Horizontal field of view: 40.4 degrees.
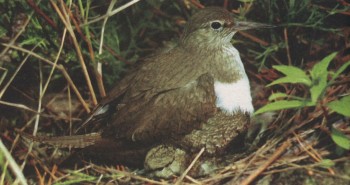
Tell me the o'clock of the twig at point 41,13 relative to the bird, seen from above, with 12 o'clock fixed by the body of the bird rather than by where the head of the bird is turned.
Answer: The twig is roughly at 7 o'clock from the bird.

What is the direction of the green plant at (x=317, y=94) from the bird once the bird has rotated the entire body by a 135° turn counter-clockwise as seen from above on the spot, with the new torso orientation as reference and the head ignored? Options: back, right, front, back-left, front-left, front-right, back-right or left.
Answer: back

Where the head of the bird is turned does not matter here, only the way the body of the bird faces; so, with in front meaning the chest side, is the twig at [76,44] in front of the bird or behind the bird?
behind

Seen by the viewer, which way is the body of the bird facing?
to the viewer's right

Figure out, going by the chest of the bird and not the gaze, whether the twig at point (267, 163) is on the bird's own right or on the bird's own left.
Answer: on the bird's own right
